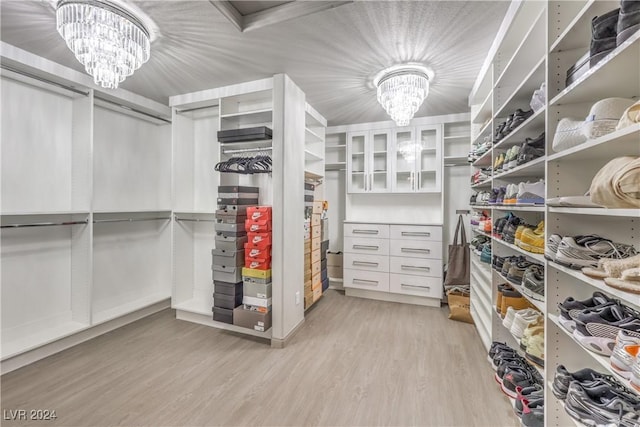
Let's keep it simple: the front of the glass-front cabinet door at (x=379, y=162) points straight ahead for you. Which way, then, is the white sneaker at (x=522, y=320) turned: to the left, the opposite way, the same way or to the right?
to the right

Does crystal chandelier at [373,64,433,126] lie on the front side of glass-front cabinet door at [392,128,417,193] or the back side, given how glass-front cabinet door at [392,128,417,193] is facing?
on the front side

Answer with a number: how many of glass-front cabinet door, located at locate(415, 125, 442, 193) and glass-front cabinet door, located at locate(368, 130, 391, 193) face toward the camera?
2

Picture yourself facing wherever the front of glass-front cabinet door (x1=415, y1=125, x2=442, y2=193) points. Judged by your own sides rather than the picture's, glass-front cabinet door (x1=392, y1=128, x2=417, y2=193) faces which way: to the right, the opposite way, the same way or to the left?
the same way

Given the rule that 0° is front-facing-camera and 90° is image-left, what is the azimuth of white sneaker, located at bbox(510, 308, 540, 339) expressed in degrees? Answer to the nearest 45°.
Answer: approximately 45°

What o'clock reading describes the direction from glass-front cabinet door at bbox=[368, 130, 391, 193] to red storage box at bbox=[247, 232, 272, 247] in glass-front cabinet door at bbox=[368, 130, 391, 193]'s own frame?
The red storage box is roughly at 1 o'clock from the glass-front cabinet door.

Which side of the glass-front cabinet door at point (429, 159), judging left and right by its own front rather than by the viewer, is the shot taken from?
front

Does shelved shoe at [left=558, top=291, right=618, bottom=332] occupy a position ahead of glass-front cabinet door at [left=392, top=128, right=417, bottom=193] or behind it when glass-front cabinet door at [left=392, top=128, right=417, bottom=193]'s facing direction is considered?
ahead

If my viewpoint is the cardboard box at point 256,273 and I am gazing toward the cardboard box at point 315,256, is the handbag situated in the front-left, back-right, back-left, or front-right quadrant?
front-right

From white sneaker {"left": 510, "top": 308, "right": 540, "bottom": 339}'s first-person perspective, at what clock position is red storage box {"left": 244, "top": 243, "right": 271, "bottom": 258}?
The red storage box is roughly at 1 o'clock from the white sneaker.

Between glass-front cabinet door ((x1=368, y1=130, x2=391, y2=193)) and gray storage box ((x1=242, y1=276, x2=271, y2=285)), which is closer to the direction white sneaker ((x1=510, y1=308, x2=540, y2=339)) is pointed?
the gray storage box

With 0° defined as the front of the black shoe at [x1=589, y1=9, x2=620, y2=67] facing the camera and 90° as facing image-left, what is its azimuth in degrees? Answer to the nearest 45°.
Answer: approximately 45°

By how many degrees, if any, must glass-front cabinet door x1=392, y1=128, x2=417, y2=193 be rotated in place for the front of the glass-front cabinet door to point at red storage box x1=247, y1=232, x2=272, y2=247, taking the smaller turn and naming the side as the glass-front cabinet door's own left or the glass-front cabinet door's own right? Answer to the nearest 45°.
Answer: approximately 45° to the glass-front cabinet door's own right

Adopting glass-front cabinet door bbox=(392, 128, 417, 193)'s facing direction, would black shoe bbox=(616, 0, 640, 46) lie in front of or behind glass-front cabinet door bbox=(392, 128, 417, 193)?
in front

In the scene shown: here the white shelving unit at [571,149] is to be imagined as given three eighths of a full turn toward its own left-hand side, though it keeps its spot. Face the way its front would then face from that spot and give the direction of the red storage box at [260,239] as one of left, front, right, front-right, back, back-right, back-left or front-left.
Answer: back

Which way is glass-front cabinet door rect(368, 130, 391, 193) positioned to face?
toward the camera

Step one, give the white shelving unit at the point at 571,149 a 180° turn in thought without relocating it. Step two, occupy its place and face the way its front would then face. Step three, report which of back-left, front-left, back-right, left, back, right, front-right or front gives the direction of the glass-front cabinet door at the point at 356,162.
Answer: left

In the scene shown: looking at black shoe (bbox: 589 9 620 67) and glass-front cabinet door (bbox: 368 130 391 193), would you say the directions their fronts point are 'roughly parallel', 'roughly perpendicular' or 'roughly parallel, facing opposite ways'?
roughly perpendicular
